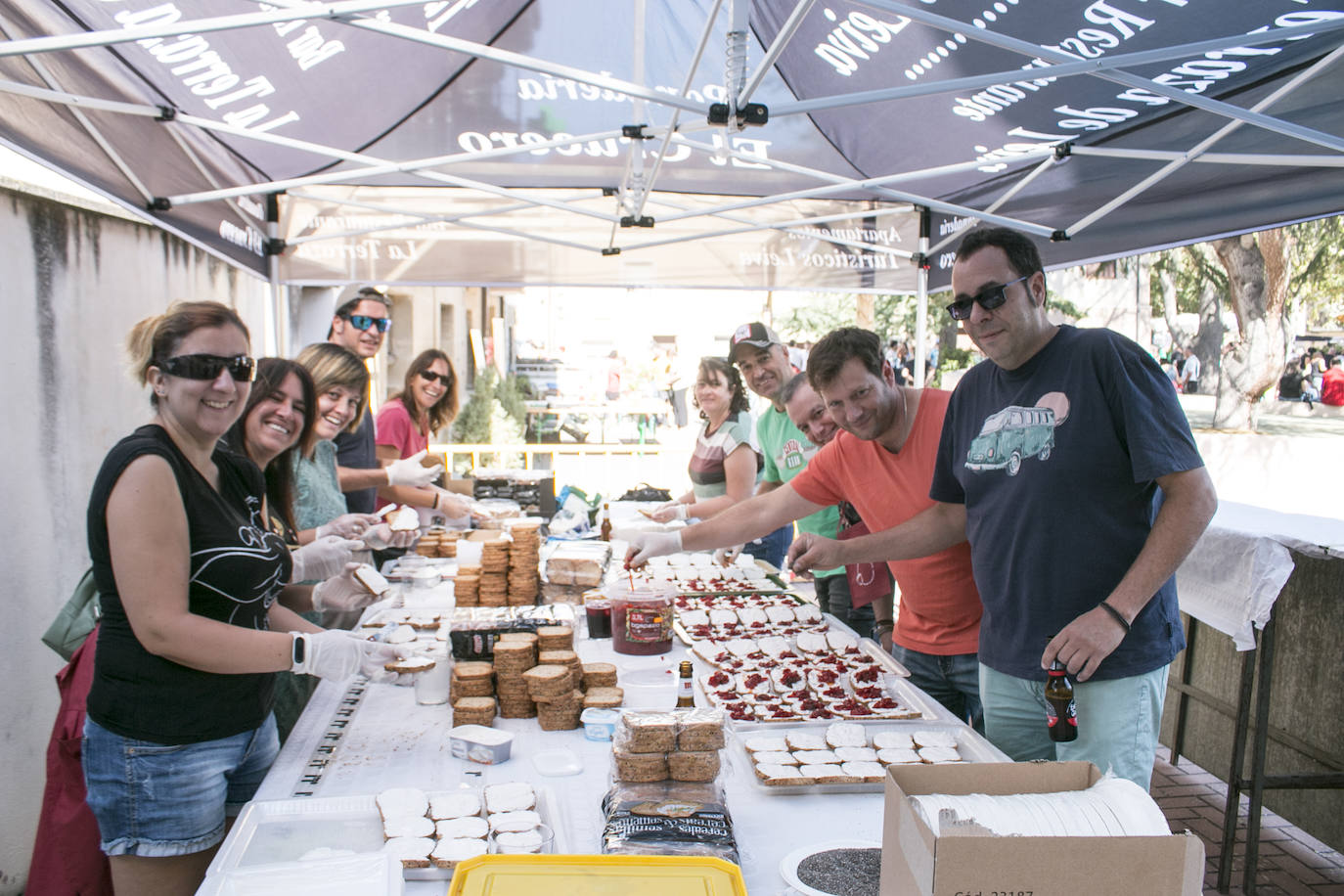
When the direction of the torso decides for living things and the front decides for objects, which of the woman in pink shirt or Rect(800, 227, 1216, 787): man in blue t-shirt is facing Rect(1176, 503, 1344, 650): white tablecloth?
the woman in pink shirt

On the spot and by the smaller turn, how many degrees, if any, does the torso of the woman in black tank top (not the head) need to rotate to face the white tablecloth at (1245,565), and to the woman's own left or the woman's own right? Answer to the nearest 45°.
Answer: approximately 45° to the woman's own left

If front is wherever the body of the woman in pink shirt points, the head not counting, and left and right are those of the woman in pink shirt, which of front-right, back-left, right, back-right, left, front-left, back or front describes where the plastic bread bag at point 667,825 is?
front-right

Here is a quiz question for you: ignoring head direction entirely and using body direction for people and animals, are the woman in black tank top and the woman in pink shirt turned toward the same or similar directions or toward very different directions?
same or similar directions

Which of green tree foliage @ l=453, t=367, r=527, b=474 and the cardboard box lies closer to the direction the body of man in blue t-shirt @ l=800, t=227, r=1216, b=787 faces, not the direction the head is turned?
the cardboard box

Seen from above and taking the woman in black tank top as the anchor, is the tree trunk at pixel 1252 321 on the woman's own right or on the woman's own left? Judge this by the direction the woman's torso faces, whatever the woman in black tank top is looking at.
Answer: on the woman's own left

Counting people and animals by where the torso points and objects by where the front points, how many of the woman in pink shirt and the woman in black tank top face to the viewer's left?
0

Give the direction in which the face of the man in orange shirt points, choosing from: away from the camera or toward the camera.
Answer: toward the camera

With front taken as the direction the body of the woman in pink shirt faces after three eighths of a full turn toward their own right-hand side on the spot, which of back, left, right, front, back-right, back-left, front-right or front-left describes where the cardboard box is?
left

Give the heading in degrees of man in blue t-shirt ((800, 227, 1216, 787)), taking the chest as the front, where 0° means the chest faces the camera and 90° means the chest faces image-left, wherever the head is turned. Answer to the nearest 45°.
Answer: approximately 45°

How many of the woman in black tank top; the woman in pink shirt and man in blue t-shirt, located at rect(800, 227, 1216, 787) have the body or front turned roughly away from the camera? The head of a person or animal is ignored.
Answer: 0

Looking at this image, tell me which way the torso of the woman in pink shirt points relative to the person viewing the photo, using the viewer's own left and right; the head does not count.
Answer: facing the viewer and to the right of the viewer

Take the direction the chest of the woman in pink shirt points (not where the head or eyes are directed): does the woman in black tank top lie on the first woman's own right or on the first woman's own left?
on the first woman's own right

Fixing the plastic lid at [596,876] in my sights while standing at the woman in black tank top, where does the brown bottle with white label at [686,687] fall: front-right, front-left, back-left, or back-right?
front-left

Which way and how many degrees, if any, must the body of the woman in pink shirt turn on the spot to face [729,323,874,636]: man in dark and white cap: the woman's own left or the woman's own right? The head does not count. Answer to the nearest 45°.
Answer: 0° — they already face them

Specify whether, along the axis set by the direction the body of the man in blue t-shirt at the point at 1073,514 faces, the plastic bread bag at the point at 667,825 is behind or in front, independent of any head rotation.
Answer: in front

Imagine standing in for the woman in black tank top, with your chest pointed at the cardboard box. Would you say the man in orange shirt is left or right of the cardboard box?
left

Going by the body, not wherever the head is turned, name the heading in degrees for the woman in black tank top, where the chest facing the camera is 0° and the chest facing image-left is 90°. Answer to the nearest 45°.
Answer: approximately 315°
